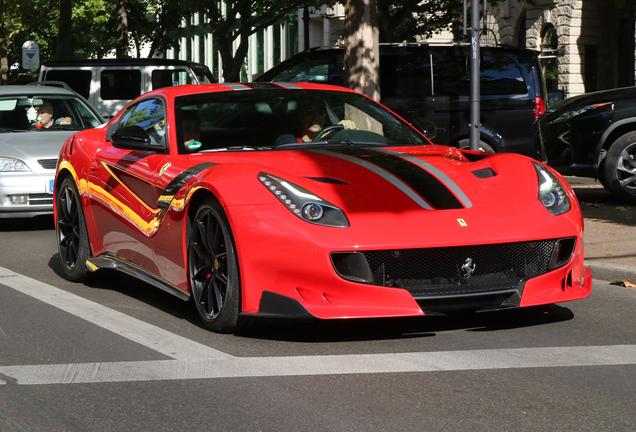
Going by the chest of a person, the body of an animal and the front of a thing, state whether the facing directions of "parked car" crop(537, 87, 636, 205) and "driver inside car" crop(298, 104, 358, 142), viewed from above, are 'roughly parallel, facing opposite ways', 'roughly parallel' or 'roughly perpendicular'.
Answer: roughly perpendicular

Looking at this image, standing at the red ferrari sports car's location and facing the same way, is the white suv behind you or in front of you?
behind

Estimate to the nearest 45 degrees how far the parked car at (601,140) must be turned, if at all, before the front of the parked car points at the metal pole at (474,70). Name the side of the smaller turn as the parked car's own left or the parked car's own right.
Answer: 0° — it already faces it

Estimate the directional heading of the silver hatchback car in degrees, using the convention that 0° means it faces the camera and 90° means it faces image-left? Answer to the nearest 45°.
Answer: approximately 315°

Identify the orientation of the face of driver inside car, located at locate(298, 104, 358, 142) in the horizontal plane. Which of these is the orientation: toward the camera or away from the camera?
toward the camera

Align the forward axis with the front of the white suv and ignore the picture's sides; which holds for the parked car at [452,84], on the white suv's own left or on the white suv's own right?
on the white suv's own right

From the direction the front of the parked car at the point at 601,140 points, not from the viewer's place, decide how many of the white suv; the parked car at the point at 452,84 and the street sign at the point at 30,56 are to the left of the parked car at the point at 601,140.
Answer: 0

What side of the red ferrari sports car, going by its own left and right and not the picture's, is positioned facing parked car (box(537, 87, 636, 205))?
left

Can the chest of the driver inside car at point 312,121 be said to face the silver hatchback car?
no

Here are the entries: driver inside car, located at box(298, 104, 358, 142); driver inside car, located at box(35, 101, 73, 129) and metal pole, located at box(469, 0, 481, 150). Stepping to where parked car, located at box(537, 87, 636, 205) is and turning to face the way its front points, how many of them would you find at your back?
0

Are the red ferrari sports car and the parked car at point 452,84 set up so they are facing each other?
no
